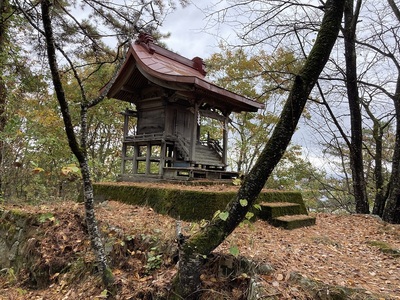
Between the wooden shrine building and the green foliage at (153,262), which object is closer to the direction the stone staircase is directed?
the green foliage

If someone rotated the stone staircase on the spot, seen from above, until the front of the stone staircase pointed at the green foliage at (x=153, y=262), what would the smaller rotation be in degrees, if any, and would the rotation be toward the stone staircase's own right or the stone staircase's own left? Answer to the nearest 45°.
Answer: approximately 90° to the stone staircase's own right

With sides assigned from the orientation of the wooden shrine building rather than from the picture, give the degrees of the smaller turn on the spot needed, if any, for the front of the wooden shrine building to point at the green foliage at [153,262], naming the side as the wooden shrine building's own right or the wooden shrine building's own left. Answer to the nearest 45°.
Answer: approximately 45° to the wooden shrine building's own right

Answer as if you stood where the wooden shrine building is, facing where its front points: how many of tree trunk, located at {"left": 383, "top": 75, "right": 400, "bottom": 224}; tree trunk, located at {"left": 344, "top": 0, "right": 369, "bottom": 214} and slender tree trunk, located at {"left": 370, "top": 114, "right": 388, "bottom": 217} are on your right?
0

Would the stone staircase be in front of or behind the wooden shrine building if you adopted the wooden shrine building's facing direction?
in front

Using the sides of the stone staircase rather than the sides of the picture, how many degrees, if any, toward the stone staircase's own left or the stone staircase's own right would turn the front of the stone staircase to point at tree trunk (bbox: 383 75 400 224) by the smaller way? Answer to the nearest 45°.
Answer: approximately 90° to the stone staircase's own left

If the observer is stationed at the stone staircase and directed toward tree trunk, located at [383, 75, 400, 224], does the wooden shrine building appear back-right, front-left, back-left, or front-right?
back-left

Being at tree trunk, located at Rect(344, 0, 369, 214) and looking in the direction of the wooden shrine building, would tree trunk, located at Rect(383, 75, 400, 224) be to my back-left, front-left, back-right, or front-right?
back-left

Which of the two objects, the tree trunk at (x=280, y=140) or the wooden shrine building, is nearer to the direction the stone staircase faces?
the tree trunk

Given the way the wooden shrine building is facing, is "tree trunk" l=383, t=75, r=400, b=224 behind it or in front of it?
in front

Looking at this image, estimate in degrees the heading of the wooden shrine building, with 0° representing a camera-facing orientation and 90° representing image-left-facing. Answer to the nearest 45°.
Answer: approximately 315°

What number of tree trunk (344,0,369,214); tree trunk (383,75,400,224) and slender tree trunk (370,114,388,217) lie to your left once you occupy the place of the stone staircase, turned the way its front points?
3

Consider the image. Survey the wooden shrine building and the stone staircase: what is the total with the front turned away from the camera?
0

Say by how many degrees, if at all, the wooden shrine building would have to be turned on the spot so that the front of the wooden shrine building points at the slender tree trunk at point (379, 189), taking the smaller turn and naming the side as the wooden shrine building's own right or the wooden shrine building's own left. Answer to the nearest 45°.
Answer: approximately 45° to the wooden shrine building's own left

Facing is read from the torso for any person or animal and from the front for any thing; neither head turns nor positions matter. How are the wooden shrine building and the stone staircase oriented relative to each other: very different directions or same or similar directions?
same or similar directions

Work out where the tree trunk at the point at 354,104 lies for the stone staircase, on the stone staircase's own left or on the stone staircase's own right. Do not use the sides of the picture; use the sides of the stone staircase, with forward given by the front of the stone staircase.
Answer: on the stone staircase's own left

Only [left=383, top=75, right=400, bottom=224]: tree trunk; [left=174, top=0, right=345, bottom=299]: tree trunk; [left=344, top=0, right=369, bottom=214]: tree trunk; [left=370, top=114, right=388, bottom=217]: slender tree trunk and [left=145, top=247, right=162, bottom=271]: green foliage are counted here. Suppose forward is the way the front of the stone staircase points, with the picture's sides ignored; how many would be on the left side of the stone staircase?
3
